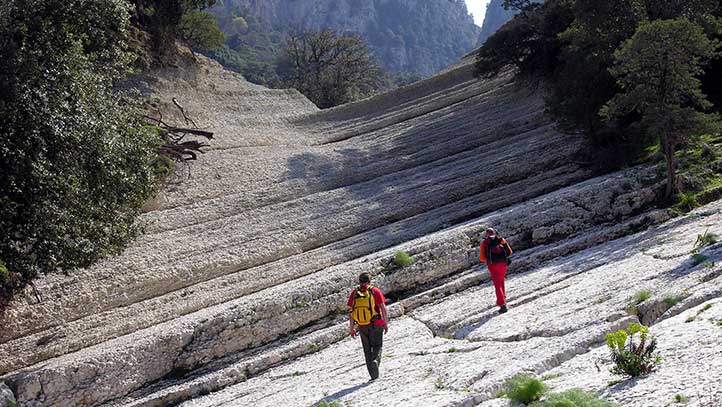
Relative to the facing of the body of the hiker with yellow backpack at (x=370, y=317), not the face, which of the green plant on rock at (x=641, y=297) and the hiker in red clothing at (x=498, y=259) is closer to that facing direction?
the hiker in red clothing

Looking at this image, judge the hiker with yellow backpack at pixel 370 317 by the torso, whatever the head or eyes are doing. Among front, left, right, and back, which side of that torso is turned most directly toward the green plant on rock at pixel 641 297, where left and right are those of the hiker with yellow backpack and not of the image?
right

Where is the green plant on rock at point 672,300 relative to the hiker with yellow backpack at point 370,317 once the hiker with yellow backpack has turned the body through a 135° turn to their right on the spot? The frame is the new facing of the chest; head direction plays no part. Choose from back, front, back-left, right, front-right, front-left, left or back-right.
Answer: front-left

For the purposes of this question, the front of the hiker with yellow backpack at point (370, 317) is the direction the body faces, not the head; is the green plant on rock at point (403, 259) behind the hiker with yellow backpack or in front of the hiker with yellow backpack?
in front

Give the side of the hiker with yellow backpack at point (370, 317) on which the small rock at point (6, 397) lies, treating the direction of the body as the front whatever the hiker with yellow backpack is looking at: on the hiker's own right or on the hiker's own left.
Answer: on the hiker's own left

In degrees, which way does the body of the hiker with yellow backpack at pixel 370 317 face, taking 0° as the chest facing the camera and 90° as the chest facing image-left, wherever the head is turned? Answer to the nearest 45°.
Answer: approximately 180°

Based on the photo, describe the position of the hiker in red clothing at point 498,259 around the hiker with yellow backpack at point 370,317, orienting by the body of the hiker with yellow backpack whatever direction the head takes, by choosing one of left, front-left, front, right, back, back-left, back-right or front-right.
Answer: front-right

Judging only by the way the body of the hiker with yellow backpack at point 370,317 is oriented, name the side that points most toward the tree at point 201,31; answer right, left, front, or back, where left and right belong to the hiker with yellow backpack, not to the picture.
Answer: front

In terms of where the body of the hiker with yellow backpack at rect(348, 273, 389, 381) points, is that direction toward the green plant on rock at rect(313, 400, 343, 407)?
no

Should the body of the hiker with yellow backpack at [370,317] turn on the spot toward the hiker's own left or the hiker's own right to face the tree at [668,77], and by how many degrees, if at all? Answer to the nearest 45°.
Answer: approximately 45° to the hiker's own right

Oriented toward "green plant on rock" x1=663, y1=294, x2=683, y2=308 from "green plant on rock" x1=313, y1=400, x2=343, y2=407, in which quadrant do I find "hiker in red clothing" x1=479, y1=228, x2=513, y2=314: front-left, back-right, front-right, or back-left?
front-left

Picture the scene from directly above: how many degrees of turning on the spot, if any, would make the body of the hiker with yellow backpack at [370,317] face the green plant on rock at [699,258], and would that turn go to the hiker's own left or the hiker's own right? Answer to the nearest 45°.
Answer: approximately 90° to the hiker's own right

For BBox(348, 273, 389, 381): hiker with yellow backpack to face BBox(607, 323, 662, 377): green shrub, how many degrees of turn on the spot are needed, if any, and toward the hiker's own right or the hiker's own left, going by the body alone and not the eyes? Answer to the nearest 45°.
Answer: approximately 135° to the hiker's own right

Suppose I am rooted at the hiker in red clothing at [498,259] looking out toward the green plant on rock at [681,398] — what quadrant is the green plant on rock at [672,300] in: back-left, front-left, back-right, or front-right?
front-left

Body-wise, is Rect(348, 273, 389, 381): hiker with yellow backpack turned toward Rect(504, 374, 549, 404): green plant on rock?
no

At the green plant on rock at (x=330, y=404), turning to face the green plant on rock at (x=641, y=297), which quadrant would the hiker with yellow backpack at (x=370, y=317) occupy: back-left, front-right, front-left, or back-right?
front-left

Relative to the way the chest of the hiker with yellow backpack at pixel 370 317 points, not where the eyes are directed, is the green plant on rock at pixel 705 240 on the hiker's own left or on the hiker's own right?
on the hiker's own right

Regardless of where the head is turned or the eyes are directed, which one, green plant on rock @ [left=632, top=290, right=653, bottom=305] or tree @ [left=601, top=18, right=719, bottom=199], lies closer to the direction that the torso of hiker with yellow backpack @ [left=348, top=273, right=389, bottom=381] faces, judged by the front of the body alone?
the tree

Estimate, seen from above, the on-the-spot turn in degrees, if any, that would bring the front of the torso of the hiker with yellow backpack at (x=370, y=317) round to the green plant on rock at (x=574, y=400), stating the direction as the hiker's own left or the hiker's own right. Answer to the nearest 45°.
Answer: approximately 135° to the hiker's own right
